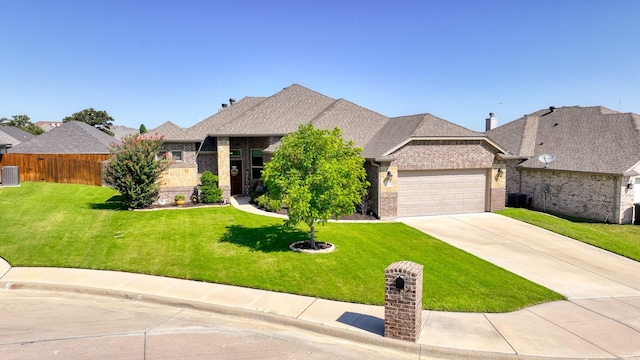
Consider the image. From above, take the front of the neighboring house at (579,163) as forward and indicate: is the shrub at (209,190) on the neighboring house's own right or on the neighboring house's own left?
on the neighboring house's own right

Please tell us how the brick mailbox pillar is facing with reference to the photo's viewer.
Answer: facing the viewer

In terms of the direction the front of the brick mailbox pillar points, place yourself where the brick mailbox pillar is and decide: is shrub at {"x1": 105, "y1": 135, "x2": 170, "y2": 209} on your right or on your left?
on your right

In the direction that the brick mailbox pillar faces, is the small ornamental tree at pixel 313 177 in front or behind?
behind

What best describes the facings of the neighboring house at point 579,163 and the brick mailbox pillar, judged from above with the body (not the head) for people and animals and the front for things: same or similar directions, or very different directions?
same or similar directions

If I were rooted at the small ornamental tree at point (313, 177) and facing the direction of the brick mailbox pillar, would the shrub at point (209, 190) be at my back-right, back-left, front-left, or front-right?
back-right

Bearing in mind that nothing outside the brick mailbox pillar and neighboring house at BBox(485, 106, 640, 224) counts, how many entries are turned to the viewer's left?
0

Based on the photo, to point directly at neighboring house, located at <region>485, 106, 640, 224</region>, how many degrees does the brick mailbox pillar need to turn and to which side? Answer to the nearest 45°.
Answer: approximately 135° to its left

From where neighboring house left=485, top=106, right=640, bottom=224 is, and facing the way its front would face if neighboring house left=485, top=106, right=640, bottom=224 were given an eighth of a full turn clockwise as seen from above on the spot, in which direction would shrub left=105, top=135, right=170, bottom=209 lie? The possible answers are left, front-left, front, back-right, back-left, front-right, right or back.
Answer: front-right

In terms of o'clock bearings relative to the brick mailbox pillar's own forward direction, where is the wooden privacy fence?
The wooden privacy fence is roughly at 4 o'clock from the brick mailbox pillar.

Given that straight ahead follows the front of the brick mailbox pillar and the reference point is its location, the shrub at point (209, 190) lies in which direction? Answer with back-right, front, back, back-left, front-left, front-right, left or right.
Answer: back-right

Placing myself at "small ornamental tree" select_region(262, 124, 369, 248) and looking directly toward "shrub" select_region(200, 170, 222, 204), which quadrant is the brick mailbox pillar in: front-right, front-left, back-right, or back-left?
back-left

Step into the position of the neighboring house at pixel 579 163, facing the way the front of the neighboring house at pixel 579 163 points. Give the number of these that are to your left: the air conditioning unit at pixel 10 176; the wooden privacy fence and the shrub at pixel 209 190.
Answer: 0
